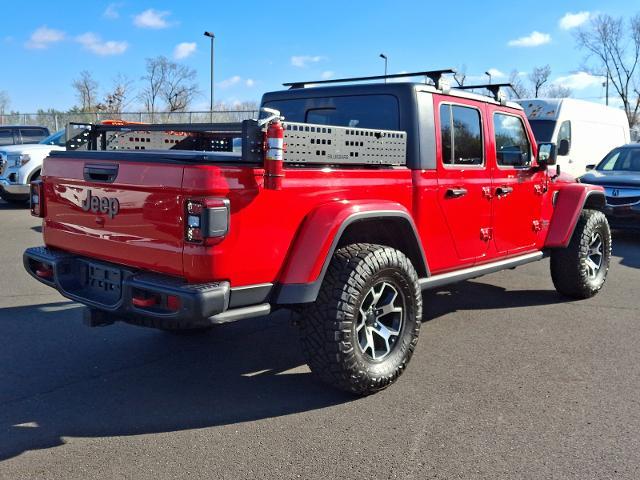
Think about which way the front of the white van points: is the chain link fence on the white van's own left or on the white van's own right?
on the white van's own right

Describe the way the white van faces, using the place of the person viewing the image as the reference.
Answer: facing the viewer and to the left of the viewer

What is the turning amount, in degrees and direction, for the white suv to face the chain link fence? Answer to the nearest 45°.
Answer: approximately 135° to its right

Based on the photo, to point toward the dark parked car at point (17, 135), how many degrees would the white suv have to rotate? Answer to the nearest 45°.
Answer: approximately 135° to its right

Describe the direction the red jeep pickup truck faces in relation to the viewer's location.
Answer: facing away from the viewer and to the right of the viewer

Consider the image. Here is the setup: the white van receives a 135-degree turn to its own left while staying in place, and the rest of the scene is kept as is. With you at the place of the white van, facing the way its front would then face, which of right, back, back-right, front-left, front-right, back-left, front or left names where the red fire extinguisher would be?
right

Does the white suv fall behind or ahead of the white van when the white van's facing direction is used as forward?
ahead

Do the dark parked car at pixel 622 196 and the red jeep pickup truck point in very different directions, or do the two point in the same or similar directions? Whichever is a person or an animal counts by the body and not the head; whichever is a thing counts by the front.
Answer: very different directions

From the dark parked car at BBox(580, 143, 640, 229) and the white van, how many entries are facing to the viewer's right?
0

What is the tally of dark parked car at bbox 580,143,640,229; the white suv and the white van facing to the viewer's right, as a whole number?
0

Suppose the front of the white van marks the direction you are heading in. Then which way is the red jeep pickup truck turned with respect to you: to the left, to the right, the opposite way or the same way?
the opposite way

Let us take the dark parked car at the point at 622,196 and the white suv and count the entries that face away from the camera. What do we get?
0

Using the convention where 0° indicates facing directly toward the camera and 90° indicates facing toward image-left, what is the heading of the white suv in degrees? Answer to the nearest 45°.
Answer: approximately 45°
